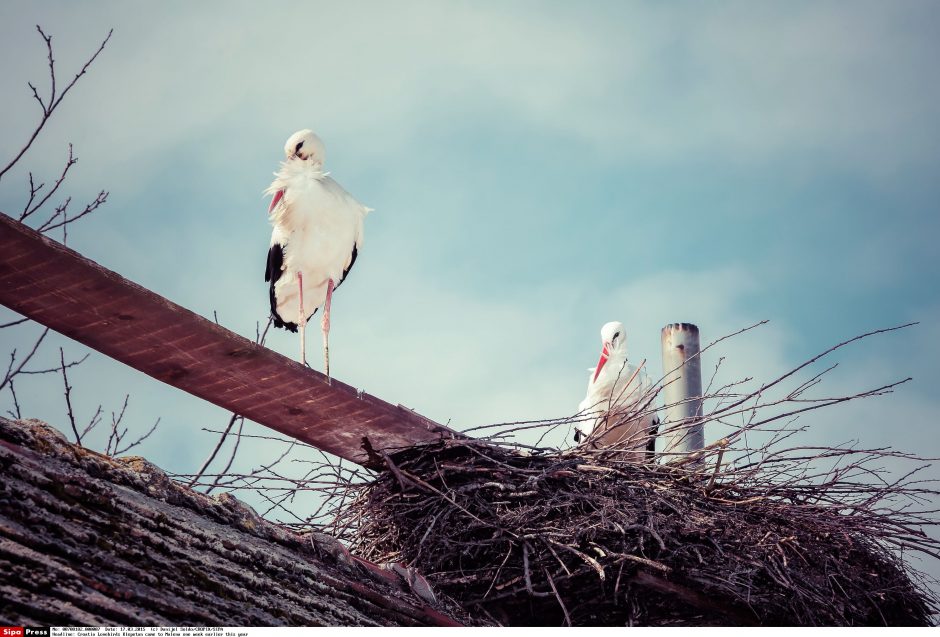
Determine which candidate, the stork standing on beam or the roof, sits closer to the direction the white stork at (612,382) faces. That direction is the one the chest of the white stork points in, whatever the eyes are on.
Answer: the roof

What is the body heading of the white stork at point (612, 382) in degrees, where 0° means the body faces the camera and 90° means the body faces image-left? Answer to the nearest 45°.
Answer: approximately 0°

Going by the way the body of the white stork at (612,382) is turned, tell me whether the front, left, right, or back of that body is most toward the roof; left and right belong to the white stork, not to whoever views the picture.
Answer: front

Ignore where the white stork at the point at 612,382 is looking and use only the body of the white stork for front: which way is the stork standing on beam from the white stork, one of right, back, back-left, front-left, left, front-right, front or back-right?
front-right
